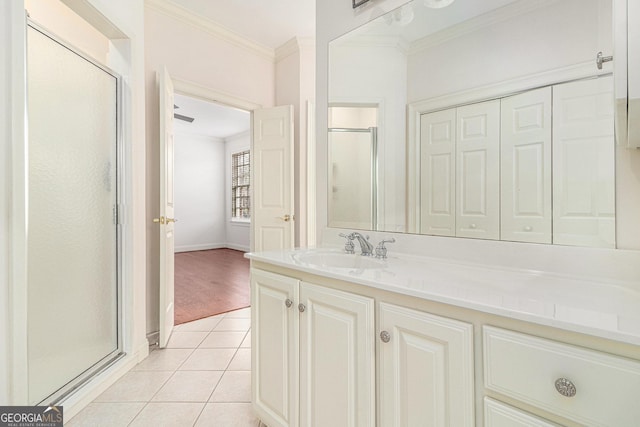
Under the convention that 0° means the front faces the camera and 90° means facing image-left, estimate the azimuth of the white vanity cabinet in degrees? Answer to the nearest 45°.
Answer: approximately 45°

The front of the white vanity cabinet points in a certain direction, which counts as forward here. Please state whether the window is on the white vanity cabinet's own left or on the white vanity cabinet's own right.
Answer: on the white vanity cabinet's own right

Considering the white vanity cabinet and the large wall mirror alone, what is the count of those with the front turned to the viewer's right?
0

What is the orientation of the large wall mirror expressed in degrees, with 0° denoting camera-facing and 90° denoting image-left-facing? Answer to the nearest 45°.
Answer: approximately 45°

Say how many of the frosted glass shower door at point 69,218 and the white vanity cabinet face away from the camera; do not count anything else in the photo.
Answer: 0

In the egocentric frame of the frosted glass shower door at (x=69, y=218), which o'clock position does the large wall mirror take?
The large wall mirror is roughly at 12 o'clock from the frosted glass shower door.

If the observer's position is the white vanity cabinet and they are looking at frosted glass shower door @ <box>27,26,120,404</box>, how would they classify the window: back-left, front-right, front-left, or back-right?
front-right

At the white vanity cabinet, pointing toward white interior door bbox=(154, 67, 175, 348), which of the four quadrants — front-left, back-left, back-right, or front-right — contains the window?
front-right

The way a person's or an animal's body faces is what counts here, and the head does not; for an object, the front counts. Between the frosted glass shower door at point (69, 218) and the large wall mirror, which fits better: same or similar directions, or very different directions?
very different directions

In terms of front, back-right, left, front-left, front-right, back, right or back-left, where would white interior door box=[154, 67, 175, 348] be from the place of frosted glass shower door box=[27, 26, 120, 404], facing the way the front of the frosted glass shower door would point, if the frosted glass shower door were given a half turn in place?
right

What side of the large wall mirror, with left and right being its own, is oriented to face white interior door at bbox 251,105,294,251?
right

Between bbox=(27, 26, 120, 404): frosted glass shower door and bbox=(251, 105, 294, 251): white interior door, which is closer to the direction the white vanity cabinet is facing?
the frosted glass shower door

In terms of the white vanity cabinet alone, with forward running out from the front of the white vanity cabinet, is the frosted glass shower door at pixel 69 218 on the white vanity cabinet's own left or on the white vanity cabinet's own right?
on the white vanity cabinet's own right

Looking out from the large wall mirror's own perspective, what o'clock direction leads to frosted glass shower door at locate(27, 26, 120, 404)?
The frosted glass shower door is roughly at 1 o'clock from the large wall mirror.

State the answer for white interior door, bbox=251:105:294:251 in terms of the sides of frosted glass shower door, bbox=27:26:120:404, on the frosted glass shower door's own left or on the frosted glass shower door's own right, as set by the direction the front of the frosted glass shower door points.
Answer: on the frosted glass shower door's own left
